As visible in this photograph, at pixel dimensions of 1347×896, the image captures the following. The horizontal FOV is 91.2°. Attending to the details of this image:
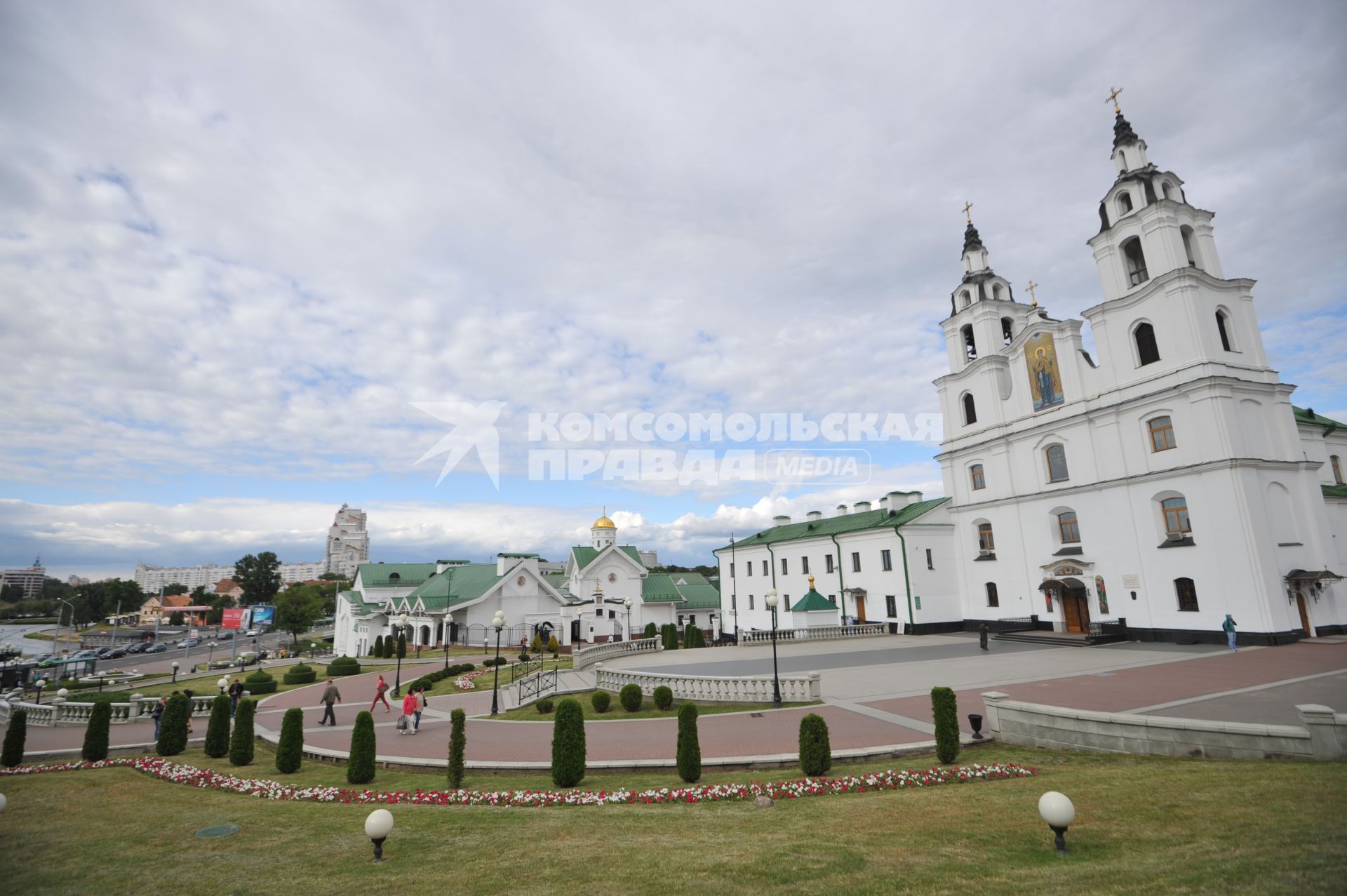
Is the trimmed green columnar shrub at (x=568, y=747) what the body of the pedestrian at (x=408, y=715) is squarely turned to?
no

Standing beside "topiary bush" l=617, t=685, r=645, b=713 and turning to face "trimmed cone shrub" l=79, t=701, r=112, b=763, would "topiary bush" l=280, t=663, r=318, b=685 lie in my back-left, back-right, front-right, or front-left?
front-right

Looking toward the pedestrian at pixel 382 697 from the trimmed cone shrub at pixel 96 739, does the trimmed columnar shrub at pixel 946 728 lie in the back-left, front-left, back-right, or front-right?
front-right

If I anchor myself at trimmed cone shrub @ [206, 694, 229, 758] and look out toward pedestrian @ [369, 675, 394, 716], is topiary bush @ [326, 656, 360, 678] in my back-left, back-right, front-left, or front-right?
front-left
